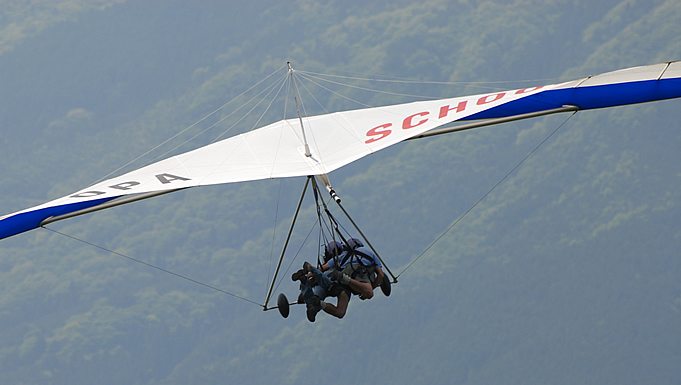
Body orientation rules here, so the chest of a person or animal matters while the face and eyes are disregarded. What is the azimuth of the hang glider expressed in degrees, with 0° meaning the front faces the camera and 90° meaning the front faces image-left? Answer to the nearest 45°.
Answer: approximately 180°

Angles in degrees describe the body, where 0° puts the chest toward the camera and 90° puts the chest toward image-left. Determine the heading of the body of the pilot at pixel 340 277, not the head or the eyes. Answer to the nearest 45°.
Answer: approximately 225°
